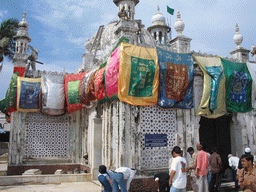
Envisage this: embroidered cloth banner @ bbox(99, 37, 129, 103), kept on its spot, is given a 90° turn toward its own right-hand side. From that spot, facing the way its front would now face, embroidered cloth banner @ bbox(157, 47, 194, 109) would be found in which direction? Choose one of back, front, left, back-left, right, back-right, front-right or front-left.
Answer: back-right

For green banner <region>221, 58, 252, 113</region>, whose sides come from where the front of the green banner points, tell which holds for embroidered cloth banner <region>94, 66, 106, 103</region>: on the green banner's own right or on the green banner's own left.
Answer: on the green banner's own right

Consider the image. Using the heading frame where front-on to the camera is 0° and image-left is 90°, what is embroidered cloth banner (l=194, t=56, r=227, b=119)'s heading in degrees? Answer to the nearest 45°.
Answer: approximately 0°

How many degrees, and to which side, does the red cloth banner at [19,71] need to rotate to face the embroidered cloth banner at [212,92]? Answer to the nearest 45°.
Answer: approximately 45° to its left
